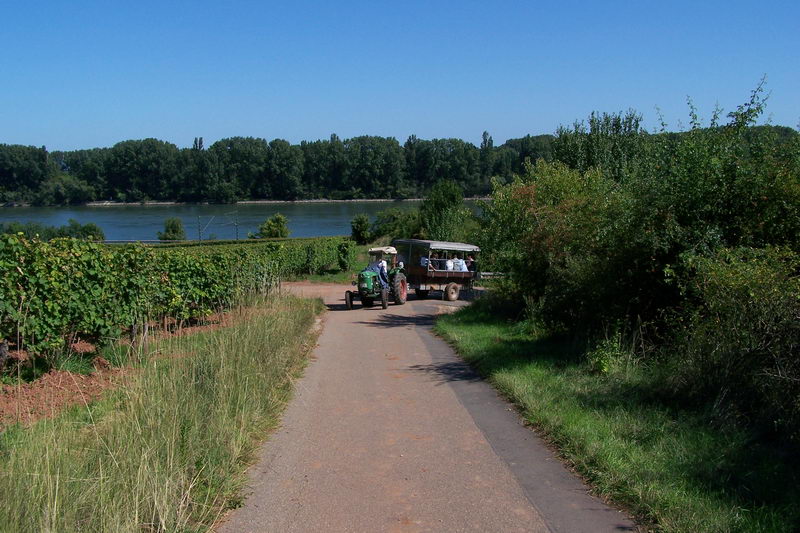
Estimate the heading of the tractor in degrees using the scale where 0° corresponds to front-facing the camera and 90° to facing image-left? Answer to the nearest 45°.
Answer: approximately 45°

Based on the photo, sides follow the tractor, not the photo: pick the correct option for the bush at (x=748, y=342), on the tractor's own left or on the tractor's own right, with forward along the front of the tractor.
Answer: on the tractor's own left
